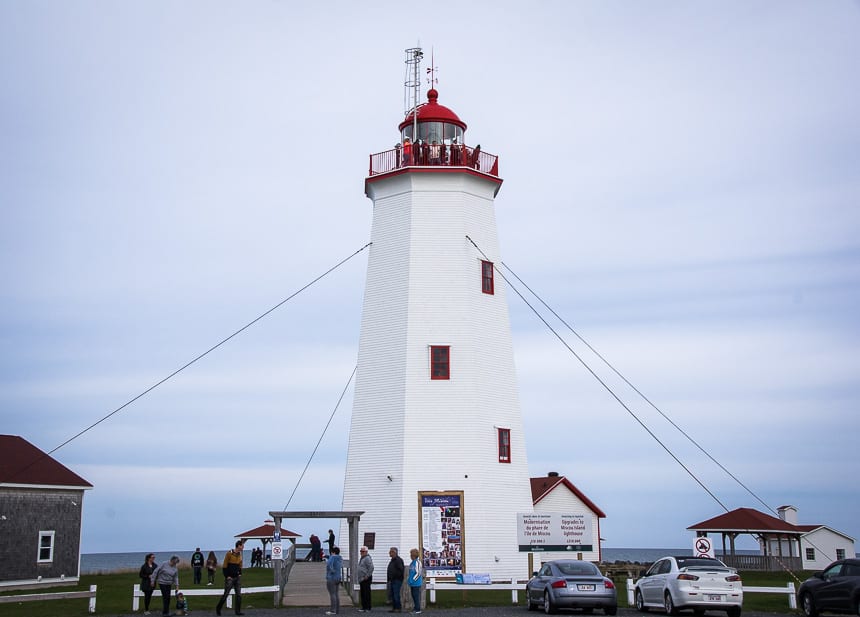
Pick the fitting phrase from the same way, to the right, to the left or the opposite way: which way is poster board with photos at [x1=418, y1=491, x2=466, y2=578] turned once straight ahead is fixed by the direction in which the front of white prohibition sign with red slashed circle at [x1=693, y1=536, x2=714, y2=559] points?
the same way

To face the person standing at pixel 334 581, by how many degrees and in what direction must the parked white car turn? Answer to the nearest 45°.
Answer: approximately 45° to its left

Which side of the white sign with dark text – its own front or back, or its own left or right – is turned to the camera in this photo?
front

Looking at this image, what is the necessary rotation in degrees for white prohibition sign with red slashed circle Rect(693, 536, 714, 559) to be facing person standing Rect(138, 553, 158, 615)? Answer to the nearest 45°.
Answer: approximately 90° to its right

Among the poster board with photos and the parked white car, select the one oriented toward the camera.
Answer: the poster board with photos

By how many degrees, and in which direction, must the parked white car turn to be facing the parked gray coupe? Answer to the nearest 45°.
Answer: approximately 45° to its left

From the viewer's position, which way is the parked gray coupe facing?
facing away from the viewer and to the left of the viewer

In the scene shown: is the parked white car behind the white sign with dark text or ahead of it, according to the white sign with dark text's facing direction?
ahead

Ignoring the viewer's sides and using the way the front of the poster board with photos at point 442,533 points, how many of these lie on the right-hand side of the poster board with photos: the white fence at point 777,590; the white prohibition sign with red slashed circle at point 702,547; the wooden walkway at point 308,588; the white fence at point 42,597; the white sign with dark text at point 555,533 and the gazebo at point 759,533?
2

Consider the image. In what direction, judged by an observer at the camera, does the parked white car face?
facing away from the viewer and to the left of the viewer

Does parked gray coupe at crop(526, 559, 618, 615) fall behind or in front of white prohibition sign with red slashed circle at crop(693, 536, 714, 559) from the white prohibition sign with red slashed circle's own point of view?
in front

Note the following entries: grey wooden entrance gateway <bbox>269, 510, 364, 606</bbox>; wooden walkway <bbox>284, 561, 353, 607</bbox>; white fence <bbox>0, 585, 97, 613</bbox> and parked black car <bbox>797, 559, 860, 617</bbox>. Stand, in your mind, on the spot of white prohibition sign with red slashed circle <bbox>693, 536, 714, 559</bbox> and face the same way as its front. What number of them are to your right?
3

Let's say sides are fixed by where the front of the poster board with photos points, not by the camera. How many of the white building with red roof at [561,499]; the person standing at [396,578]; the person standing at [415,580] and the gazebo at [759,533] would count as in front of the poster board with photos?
2

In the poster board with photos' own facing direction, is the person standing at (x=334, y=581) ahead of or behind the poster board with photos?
ahead
